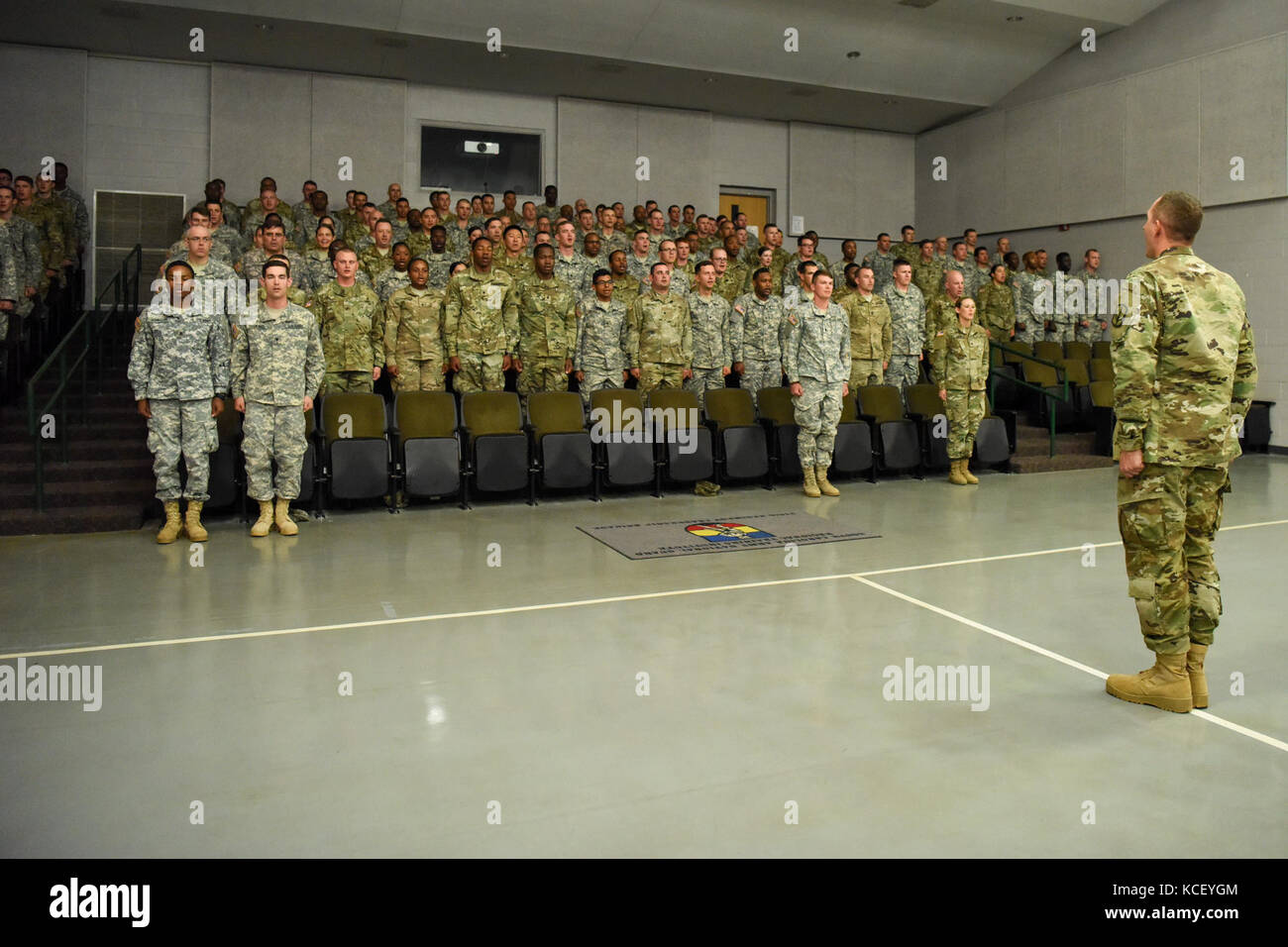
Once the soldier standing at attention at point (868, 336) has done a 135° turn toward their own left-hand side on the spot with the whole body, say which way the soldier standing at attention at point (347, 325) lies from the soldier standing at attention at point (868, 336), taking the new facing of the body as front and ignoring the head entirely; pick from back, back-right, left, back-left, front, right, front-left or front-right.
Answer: back-left

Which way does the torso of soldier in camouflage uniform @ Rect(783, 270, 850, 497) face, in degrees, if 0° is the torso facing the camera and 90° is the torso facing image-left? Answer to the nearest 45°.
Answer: approximately 315°

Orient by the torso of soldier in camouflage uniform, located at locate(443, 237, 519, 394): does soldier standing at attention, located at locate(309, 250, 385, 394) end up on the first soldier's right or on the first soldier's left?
on the first soldier's right

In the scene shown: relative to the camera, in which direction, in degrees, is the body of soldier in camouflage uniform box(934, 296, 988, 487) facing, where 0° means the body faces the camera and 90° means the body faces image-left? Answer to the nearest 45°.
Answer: approximately 315°
